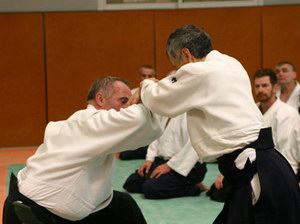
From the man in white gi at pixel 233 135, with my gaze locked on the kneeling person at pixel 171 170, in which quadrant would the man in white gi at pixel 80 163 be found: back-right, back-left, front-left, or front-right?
front-left

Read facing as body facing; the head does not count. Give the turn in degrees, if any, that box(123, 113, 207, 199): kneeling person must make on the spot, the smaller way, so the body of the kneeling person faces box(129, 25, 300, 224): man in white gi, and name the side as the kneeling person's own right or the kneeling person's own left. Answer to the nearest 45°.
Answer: approximately 45° to the kneeling person's own left

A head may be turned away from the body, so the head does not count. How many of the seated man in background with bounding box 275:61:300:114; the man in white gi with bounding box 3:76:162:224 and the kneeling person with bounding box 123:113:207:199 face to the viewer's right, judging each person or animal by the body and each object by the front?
1

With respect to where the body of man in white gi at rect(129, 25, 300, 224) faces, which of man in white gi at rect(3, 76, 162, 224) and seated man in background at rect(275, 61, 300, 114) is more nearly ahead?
the man in white gi

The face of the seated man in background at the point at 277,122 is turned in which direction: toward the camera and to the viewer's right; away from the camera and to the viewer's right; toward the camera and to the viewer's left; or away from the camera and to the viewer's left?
toward the camera and to the viewer's left

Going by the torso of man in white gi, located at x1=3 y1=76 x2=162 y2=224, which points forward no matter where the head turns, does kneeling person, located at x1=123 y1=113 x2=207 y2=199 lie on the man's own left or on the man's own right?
on the man's own left

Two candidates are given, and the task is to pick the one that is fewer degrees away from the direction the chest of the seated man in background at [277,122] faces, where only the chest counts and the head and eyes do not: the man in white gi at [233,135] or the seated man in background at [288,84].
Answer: the man in white gi

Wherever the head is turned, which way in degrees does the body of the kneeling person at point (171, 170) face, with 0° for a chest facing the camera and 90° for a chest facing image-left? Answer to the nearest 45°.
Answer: approximately 45°

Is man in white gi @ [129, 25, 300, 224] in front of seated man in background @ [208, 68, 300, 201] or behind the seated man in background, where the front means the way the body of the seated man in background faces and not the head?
in front

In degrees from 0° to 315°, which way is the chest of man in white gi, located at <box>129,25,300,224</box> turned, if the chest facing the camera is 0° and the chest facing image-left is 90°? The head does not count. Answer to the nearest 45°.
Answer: approximately 90°

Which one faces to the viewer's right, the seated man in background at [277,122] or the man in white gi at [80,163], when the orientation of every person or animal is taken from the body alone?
the man in white gi

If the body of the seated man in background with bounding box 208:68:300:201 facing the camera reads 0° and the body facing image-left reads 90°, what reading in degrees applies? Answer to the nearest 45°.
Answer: approximately 45°

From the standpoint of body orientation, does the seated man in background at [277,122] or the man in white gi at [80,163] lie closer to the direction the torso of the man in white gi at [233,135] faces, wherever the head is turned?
the man in white gi

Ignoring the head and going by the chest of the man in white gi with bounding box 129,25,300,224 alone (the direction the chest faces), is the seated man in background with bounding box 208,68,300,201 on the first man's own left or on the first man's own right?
on the first man's own right

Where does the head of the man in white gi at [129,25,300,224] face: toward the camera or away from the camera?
away from the camera

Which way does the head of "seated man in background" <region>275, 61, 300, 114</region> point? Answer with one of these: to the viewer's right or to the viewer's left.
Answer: to the viewer's left

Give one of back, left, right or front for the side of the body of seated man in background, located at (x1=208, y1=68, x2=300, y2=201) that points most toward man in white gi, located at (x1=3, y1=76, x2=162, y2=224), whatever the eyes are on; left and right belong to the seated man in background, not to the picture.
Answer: front

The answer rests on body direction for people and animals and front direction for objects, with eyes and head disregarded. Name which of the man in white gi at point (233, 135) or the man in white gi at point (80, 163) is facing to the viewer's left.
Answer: the man in white gi at point (233, 135)
